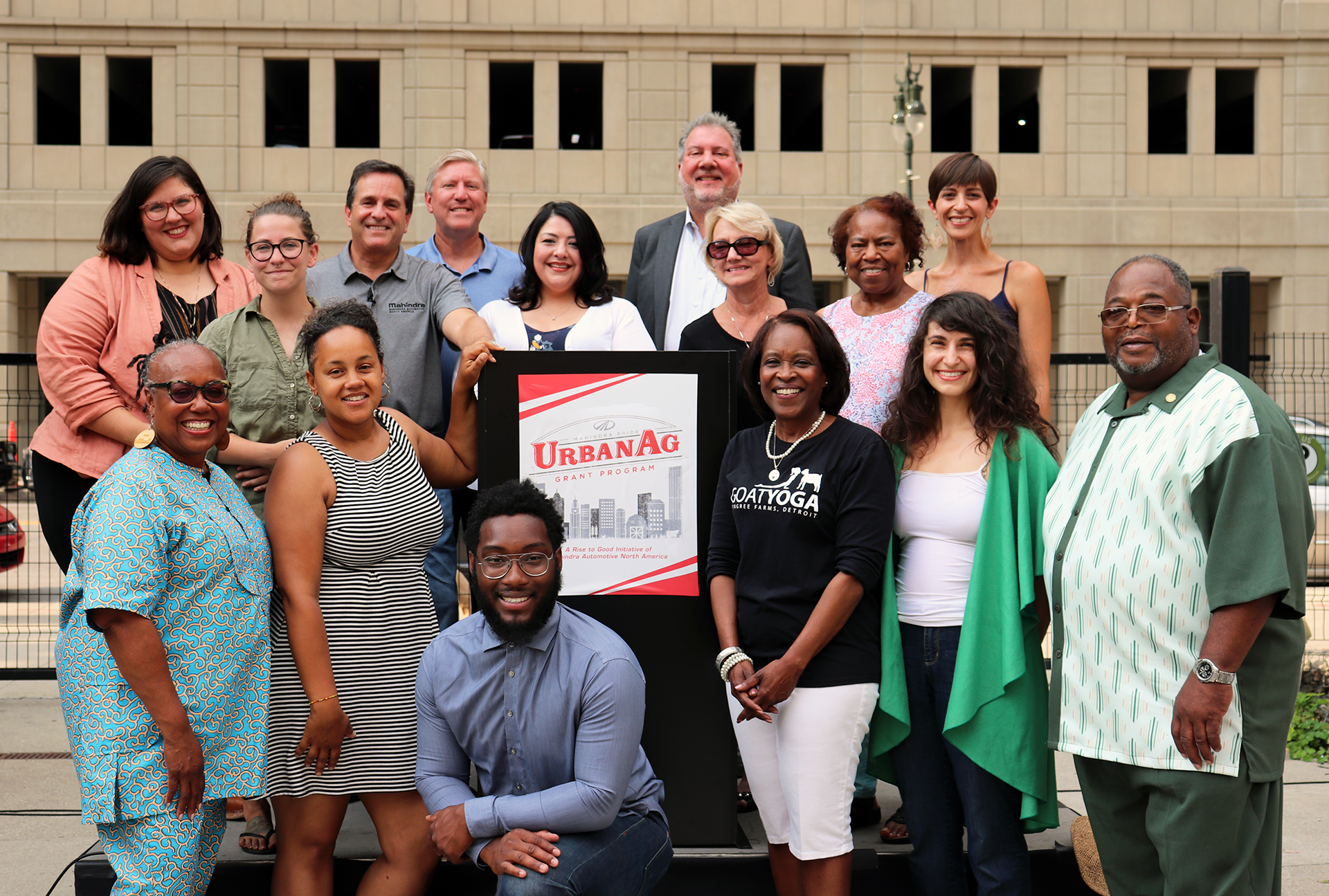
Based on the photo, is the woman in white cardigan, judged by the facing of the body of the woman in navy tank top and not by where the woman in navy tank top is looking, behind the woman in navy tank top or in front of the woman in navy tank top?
in front

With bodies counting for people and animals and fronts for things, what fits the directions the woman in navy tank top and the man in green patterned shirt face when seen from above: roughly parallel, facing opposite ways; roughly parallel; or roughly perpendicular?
roughly parallel

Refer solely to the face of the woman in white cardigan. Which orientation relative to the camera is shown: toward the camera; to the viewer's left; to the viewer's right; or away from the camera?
toward the camera

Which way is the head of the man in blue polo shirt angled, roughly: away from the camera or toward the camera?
toward the camera

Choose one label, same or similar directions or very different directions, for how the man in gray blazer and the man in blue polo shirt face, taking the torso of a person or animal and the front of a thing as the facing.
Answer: same or similar directions

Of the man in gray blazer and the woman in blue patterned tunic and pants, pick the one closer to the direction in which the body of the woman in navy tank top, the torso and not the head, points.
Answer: the woman in blue patterned tunic and pants

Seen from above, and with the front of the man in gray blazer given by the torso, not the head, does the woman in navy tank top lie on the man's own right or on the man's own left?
on the man's own left

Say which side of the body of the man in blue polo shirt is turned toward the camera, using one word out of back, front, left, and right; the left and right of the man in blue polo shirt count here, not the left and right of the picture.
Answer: front

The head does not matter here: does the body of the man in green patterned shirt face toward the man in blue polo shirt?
no

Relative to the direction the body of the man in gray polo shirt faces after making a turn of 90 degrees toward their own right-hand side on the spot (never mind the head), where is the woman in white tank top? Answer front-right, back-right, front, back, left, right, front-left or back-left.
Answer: back-left

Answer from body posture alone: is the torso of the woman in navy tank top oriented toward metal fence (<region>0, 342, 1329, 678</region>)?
no

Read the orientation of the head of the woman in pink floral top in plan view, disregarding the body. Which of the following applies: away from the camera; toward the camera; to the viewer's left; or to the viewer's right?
toward the camera

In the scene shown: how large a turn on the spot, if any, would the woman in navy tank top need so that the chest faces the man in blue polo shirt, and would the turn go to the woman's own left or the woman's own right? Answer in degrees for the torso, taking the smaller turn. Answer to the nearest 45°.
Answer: approximately 45° to the woman's own right

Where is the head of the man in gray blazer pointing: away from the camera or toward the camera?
toward the camera

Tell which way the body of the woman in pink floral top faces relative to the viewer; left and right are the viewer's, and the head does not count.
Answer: facing the viewer

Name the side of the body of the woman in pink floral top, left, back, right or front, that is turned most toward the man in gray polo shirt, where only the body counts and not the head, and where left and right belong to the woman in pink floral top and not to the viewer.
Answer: right

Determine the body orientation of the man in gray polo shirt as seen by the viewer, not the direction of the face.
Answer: toward the camera

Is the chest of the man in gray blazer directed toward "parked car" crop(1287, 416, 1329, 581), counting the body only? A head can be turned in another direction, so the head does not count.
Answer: no

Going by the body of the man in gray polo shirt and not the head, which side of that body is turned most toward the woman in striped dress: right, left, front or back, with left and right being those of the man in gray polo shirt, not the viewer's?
front
